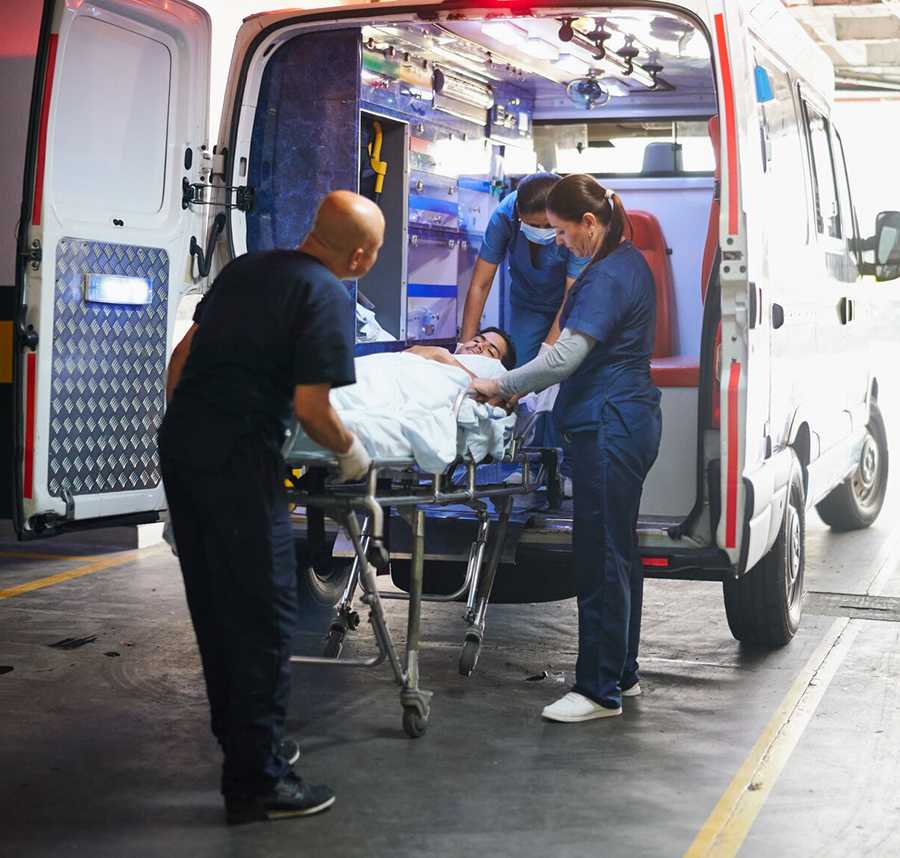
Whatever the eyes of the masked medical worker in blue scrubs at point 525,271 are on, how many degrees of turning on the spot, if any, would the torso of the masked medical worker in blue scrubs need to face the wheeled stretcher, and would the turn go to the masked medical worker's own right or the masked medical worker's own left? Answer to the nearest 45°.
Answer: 0° — they already face it

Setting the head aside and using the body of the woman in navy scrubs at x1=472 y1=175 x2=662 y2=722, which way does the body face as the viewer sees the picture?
to the viewer's left

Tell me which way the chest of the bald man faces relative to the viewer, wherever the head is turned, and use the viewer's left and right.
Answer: facing away from the viewer and to the right of the viewer

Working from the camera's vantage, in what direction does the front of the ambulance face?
facing away from the viewer and to the right of the viewer

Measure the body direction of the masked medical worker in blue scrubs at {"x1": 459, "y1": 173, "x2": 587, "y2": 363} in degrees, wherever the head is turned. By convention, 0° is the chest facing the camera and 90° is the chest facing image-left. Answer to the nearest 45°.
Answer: approximately 0°

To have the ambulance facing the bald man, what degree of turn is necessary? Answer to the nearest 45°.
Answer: approximately 135° to its right
